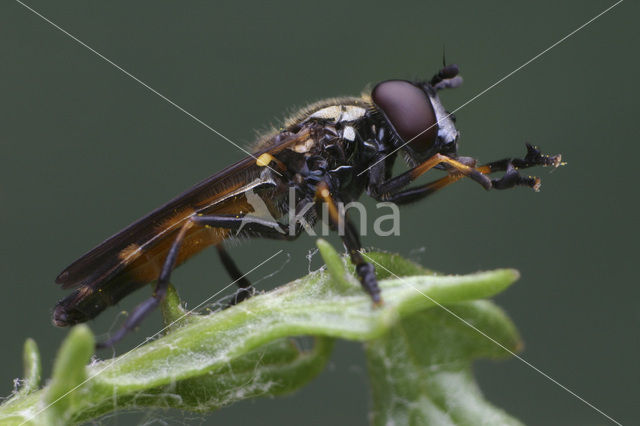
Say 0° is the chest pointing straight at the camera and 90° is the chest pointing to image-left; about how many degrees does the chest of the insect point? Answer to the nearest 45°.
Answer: approximately 270°

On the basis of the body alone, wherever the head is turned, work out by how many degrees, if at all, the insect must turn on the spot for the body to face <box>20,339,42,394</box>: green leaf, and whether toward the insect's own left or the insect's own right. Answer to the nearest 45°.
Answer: approximately 135° to the insect's own right

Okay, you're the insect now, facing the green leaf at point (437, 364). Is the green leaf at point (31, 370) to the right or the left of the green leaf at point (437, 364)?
right

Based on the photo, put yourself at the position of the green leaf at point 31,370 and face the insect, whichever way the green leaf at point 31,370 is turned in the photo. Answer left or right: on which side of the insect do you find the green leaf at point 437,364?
right
